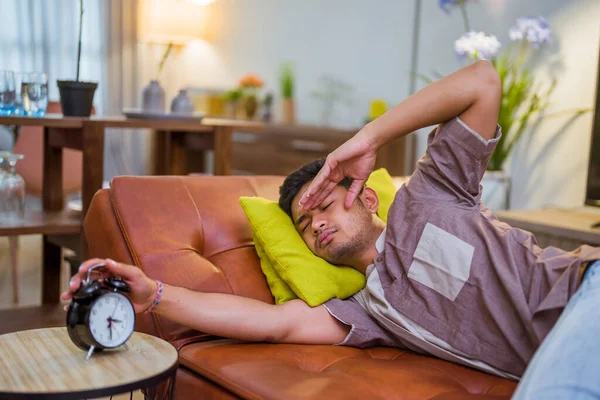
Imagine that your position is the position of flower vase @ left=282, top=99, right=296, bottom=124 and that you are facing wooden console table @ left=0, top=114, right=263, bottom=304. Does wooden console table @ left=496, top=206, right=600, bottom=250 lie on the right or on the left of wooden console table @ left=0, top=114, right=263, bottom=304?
left

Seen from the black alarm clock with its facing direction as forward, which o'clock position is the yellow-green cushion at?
The yellow-green cushion is roughly at 9 o'clock from the black alarm clock.

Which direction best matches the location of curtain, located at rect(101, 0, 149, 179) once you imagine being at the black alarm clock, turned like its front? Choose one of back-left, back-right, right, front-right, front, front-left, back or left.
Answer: back-left

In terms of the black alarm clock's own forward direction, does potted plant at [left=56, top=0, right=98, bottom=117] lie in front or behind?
behind

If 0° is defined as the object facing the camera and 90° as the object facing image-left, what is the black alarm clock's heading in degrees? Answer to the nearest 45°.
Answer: approximately 315°

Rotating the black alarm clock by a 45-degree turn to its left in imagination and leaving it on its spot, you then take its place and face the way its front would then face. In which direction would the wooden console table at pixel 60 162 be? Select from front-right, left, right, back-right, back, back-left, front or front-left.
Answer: left

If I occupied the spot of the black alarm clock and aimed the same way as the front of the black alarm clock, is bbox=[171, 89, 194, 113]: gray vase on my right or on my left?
on my left

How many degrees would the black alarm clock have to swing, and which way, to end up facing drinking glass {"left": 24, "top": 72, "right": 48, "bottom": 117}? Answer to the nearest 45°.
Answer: approximately 135° to its left

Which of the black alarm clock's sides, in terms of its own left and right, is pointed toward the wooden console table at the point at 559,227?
left

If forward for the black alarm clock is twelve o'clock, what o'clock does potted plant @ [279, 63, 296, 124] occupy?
The potted plant is roughly at 8 o'clock from the black alarm clock.

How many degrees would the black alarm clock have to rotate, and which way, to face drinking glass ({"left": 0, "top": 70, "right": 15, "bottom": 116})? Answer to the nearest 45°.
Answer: approximately 135° to its left
